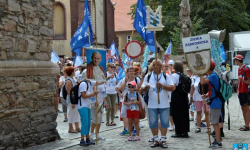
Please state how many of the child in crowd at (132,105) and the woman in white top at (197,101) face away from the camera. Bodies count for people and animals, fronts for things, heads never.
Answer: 0

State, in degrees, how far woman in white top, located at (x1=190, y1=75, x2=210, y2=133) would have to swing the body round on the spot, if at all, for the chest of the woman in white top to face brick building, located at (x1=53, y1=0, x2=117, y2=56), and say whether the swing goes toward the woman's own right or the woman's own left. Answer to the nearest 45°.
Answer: approximately 90° to the woman's own right

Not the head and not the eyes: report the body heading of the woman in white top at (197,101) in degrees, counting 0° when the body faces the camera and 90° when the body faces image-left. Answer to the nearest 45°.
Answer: approximately 45°

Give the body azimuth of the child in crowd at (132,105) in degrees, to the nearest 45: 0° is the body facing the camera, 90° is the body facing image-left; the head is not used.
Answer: approximately 0°

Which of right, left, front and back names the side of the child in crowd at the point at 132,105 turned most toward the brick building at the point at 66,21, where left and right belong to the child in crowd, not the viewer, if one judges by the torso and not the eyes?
back
